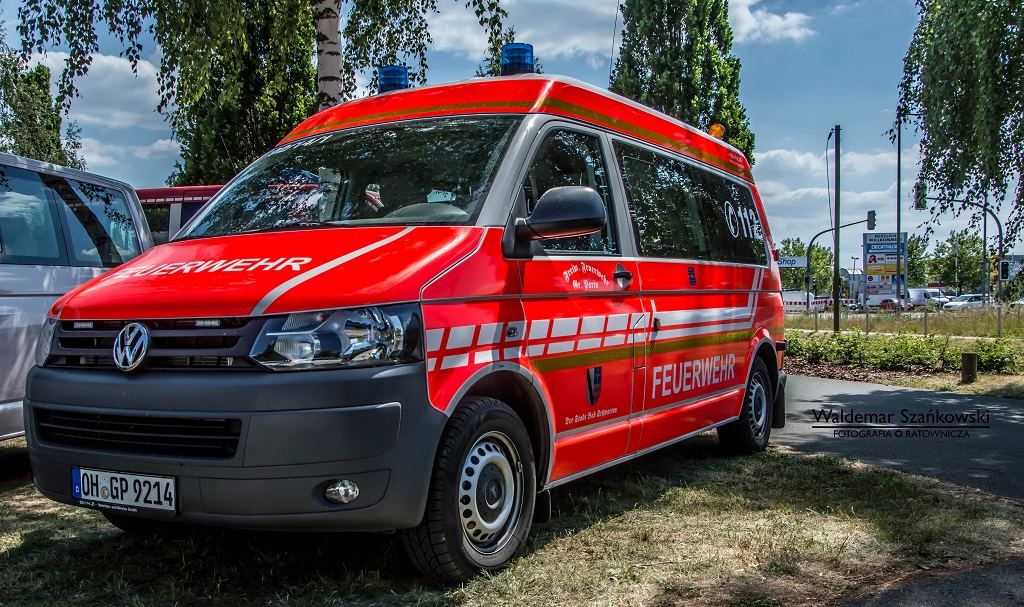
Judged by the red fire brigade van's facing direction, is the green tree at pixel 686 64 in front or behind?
behind

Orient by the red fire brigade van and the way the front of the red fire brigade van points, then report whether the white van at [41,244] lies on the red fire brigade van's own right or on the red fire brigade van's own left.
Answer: on the red fire brigade van's own right

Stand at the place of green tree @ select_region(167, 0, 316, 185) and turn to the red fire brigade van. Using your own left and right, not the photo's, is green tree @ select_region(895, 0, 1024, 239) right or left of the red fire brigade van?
left

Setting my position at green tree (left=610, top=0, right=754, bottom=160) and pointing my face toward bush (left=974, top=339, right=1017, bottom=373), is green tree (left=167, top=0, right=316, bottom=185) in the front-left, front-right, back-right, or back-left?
front-right

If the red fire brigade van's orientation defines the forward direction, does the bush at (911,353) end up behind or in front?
behind

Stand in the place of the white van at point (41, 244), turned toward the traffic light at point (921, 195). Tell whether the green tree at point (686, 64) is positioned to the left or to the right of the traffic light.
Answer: left

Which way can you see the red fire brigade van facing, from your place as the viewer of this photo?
facing the viewer and to the left of the viewer

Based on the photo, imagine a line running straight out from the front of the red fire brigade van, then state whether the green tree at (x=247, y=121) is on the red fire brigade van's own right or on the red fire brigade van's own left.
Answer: on the red fire brigade van's own right

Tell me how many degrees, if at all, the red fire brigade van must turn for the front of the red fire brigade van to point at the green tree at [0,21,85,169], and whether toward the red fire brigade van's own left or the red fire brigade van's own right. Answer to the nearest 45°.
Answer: approximately 90° to the red fire brigade van's own right

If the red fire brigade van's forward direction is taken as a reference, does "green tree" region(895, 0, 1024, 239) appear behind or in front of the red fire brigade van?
behind

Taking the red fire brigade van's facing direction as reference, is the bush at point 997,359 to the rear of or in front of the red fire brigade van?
to the rear

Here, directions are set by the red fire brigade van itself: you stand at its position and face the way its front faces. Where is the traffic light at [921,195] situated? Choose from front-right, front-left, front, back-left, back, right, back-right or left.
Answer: back
